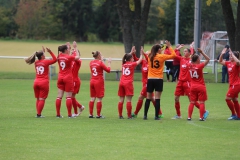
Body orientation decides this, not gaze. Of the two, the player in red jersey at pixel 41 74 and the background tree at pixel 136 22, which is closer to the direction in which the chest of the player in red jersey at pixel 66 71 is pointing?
the background tree

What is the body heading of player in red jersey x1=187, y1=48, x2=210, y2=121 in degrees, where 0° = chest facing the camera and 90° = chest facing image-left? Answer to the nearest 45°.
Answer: approximately 225°

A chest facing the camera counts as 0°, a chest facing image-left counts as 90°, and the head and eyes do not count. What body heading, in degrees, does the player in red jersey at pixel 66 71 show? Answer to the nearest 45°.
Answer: approximately 225°

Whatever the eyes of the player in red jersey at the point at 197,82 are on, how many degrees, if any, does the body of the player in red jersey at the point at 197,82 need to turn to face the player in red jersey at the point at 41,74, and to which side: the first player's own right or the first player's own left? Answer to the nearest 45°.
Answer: approximately 135° to the first player's own left

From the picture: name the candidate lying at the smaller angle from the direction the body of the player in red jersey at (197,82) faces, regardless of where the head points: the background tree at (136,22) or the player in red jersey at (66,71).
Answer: the background tree

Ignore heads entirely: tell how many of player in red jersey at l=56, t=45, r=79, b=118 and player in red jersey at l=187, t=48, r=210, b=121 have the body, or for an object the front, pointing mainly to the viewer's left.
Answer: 0

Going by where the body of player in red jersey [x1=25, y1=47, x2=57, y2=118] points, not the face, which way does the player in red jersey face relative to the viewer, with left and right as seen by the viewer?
facing away from the viewer and to the right of the viewer

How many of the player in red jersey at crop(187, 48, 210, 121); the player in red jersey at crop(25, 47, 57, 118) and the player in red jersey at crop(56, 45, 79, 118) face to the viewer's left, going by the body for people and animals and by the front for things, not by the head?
0
